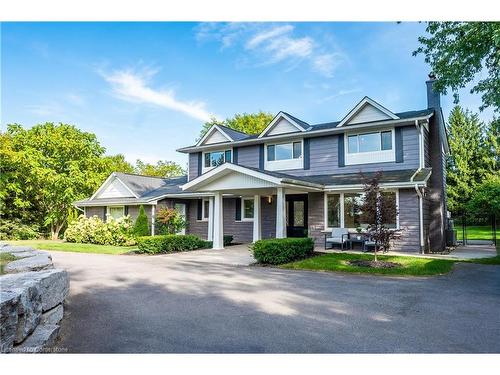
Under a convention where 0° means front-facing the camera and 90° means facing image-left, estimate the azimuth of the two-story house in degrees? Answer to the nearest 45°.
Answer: approximately 45°

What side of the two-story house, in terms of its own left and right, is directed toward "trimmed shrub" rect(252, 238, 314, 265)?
front

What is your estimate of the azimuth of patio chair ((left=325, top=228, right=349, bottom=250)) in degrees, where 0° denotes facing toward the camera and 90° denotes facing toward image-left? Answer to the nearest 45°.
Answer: approximately 45°

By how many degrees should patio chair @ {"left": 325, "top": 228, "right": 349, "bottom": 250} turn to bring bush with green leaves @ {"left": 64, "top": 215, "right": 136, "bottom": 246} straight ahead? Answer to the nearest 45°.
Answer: approximately 45° to its right

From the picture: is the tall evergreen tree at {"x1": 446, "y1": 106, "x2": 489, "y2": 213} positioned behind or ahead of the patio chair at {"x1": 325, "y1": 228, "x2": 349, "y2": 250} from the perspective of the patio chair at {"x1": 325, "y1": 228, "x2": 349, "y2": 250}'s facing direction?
behind

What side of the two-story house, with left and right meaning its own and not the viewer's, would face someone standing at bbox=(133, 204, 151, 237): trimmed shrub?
right

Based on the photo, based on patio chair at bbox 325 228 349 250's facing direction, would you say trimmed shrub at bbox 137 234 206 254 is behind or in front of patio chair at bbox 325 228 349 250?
in front

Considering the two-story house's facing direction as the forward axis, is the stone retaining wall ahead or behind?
ahead
